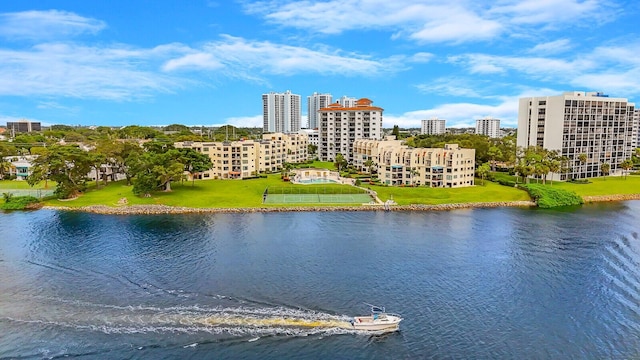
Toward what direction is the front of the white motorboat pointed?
to the viewer's right
